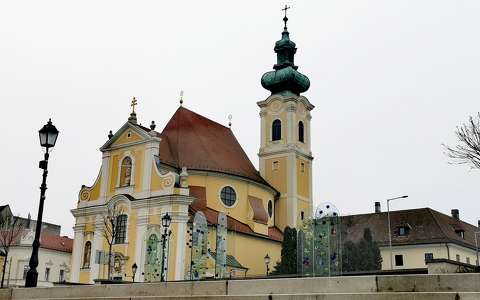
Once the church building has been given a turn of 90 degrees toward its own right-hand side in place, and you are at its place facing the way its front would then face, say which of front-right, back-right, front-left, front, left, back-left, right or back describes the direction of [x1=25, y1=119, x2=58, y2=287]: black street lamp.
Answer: back-left

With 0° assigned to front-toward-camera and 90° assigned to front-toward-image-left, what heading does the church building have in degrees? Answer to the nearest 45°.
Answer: approximately 45°
